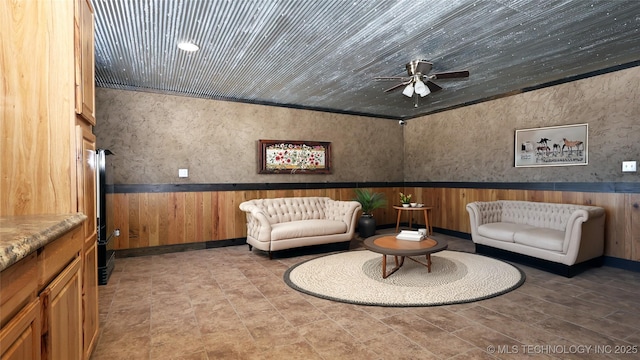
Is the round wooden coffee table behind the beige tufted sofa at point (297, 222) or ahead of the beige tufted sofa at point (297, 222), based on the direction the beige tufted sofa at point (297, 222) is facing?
ahead

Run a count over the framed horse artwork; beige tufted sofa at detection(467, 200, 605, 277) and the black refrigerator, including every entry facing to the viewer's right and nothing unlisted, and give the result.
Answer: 1

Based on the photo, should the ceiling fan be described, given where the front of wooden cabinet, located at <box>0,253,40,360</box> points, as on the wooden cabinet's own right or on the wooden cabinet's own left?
on the wooden cabinet's own left

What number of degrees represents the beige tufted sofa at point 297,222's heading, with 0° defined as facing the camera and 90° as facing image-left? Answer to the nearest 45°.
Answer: approximately 315°

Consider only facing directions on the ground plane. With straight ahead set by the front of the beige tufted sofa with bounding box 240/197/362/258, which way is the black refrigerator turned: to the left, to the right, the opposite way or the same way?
to the left

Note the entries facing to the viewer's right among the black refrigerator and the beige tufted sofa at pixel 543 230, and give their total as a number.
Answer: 1

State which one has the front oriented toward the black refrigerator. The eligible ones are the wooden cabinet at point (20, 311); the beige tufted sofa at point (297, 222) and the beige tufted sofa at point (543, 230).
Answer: the beige tufted sofa at point (543, 230)

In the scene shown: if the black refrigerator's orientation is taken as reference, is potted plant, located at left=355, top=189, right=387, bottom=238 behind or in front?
in front

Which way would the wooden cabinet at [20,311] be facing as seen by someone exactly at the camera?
facing the viewer and to the right of the viewer

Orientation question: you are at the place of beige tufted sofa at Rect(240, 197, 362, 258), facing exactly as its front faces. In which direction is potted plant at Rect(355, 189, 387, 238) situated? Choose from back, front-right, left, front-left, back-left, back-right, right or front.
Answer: left

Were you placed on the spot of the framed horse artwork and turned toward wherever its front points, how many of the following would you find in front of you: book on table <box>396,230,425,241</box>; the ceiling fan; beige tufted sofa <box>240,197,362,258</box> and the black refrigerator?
4

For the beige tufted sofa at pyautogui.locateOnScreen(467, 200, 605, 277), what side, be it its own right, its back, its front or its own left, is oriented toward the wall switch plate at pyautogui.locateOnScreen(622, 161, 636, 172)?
left

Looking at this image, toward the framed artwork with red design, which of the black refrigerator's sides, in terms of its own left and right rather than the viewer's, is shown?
front

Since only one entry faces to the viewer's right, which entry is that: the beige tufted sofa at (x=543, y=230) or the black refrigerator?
the black refrigerator

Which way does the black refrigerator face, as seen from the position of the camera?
facing to the right of the viewer

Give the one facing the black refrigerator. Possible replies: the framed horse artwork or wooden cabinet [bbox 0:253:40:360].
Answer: the framed horse artwork

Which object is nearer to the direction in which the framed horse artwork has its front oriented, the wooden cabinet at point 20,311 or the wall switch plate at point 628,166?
the wooden cabinet

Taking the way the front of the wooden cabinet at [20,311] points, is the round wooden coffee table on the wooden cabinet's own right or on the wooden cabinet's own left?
on the wooden cabinet's own left

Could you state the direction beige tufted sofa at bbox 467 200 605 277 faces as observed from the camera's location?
facing the viewer and to the left of the viewer
